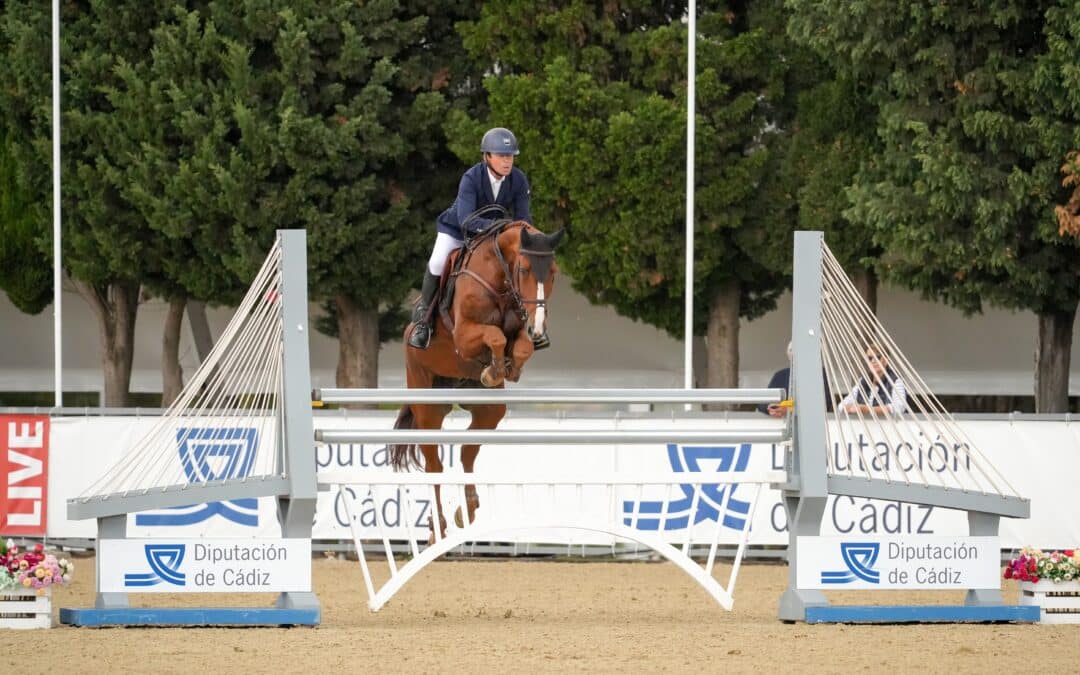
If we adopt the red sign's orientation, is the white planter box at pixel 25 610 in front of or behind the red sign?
in front

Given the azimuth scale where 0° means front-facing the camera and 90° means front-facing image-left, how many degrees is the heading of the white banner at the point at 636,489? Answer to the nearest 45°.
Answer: approximately 0°

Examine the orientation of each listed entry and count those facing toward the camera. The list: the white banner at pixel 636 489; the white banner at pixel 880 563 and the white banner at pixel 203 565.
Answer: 3

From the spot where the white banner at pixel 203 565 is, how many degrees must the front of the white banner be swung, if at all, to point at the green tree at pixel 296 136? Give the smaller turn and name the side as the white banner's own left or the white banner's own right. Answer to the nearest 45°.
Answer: approximately 180°

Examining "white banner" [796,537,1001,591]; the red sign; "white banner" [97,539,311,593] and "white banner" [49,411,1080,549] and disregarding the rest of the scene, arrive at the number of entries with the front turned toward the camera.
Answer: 4

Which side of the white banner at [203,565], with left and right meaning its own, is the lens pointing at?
front

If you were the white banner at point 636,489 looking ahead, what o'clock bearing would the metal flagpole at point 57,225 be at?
The metal flagpole is roughly at 4 o'clock from the white banner.

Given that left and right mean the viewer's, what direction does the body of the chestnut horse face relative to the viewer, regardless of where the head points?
facing the viewer and to the right of the viewer

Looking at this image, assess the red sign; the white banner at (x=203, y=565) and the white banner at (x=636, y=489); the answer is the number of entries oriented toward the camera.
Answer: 3

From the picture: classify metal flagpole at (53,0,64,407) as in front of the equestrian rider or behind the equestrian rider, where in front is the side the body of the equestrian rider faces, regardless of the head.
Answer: behind

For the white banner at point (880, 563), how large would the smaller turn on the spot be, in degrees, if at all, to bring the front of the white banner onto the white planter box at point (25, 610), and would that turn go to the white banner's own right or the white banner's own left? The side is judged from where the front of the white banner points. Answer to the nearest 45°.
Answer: approximately 90° to the white banner's own right

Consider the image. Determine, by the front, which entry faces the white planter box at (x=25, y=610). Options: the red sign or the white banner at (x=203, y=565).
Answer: the red sign

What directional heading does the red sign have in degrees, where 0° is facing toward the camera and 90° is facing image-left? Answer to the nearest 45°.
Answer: approximately 0°

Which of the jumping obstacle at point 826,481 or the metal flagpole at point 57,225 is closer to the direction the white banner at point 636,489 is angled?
the jumping obstacle

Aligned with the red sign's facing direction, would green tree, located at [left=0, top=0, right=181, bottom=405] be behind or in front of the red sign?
behind

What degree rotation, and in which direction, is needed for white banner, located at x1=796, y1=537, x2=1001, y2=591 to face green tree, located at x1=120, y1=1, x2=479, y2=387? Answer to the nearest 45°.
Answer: approximately 135° to its right
